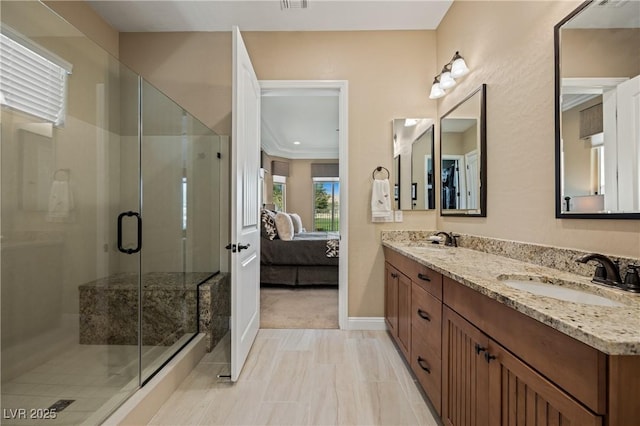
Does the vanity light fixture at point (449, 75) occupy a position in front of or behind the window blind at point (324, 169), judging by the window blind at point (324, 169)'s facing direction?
in front

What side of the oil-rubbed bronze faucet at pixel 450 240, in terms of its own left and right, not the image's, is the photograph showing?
left

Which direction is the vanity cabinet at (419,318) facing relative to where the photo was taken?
to the viewer's left

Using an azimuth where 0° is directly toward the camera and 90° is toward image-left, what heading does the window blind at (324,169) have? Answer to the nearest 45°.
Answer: approximately 0°

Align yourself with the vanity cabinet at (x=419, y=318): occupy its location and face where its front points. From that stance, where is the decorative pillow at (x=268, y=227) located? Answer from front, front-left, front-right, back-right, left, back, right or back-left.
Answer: front-right

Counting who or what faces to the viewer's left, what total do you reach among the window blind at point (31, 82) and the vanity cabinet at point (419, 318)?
1

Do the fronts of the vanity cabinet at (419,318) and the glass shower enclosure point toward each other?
yes

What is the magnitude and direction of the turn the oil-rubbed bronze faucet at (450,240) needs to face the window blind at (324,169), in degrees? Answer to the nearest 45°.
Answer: approximately 45° to its right

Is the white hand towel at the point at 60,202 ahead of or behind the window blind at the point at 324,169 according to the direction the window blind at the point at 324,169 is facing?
ahead

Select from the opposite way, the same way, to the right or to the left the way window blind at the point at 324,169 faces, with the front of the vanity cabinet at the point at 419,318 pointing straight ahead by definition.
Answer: to the left

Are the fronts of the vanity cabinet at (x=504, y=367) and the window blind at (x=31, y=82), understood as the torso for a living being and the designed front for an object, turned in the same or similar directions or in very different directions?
very different directions
